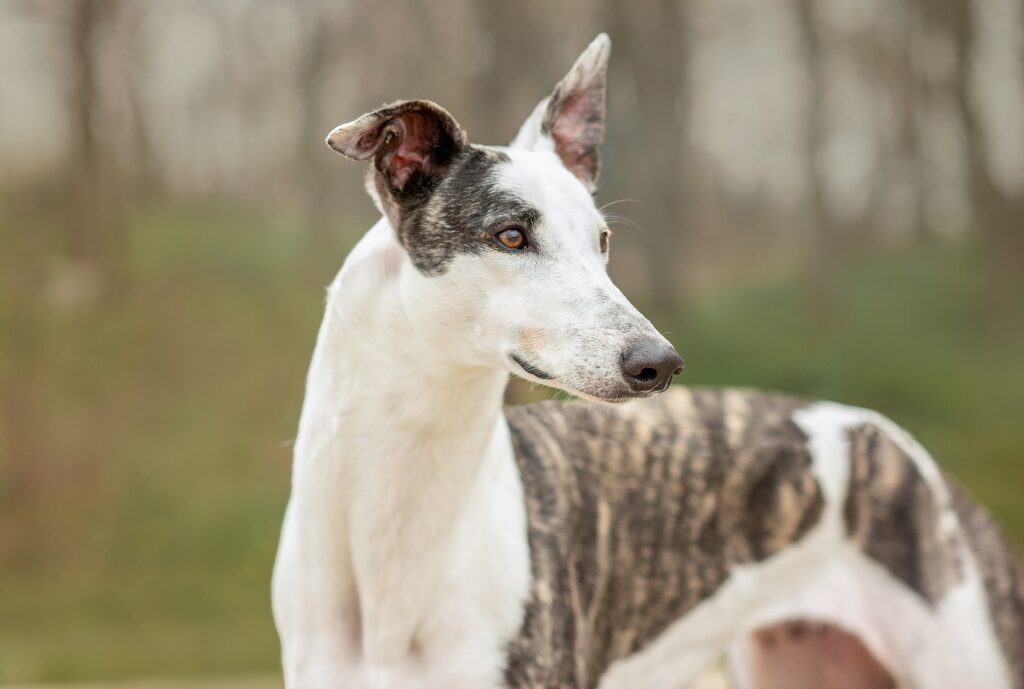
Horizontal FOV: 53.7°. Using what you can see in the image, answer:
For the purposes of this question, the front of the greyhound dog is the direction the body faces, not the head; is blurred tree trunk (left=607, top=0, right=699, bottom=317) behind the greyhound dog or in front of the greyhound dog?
behind

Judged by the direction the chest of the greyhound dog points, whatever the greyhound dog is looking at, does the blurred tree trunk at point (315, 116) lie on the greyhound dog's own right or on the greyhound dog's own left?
on the greyhound dog's own right

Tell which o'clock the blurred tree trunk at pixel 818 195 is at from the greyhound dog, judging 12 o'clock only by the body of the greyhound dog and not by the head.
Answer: The blurred tree trunk is roughly at 5 o'clock from the greyhound dog.

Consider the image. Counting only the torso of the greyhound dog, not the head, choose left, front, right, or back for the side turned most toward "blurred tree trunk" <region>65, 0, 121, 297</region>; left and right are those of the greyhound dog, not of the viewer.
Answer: right

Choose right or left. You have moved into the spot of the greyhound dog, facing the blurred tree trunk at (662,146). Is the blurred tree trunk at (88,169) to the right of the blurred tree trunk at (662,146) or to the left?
left

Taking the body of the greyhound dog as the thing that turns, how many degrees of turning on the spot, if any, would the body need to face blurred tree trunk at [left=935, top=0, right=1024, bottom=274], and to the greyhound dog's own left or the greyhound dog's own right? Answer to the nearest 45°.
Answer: approximately 180°

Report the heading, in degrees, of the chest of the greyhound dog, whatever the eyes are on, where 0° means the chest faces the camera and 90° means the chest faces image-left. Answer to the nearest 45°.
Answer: approximately 45°
